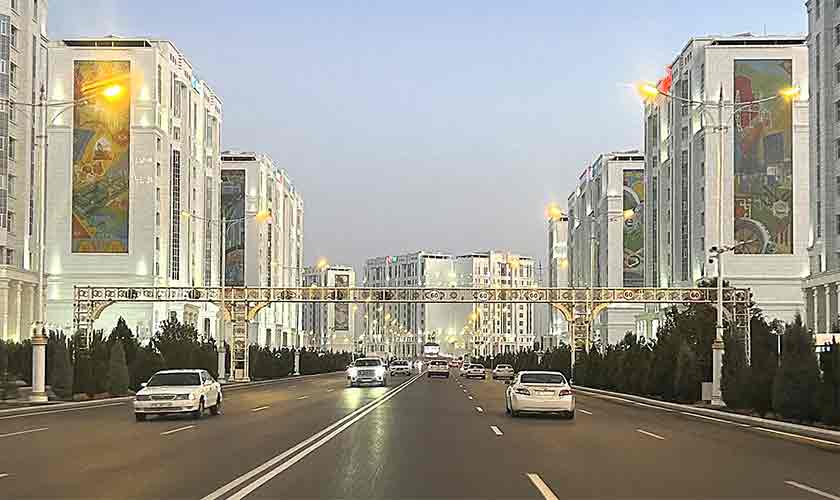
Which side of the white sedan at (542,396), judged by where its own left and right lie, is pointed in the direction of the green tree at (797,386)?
right

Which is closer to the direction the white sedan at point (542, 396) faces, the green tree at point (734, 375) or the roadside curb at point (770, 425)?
the green tree

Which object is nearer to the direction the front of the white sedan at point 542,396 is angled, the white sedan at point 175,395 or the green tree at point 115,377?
the green tree

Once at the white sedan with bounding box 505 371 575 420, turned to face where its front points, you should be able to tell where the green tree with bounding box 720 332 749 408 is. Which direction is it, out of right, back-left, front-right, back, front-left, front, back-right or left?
front-right

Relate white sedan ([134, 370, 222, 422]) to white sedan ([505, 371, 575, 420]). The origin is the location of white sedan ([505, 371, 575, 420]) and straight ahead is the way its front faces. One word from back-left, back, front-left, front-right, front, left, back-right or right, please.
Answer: left

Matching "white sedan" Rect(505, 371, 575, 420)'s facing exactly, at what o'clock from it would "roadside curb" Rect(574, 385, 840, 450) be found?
The roadside curb is roughly at 3 o'clock from the white sedan.

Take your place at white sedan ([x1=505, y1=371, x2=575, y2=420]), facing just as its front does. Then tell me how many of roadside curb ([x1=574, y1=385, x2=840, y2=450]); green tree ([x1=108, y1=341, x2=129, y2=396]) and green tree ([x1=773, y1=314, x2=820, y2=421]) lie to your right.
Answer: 2

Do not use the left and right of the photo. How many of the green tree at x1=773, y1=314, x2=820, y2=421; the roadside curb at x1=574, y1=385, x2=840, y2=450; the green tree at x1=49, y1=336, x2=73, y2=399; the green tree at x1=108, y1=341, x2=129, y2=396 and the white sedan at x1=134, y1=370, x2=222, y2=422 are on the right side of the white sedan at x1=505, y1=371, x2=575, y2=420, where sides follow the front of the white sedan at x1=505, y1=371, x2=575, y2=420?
2

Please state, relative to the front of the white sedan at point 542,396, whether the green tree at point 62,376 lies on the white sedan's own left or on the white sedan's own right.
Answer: on the white sedan's own left

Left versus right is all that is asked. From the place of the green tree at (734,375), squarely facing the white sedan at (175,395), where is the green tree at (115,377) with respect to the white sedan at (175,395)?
right

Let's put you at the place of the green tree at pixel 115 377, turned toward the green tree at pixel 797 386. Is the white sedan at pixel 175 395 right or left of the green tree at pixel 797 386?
right

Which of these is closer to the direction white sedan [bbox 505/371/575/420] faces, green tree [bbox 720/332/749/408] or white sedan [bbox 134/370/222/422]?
the green tree

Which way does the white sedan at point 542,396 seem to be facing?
away from the camera
